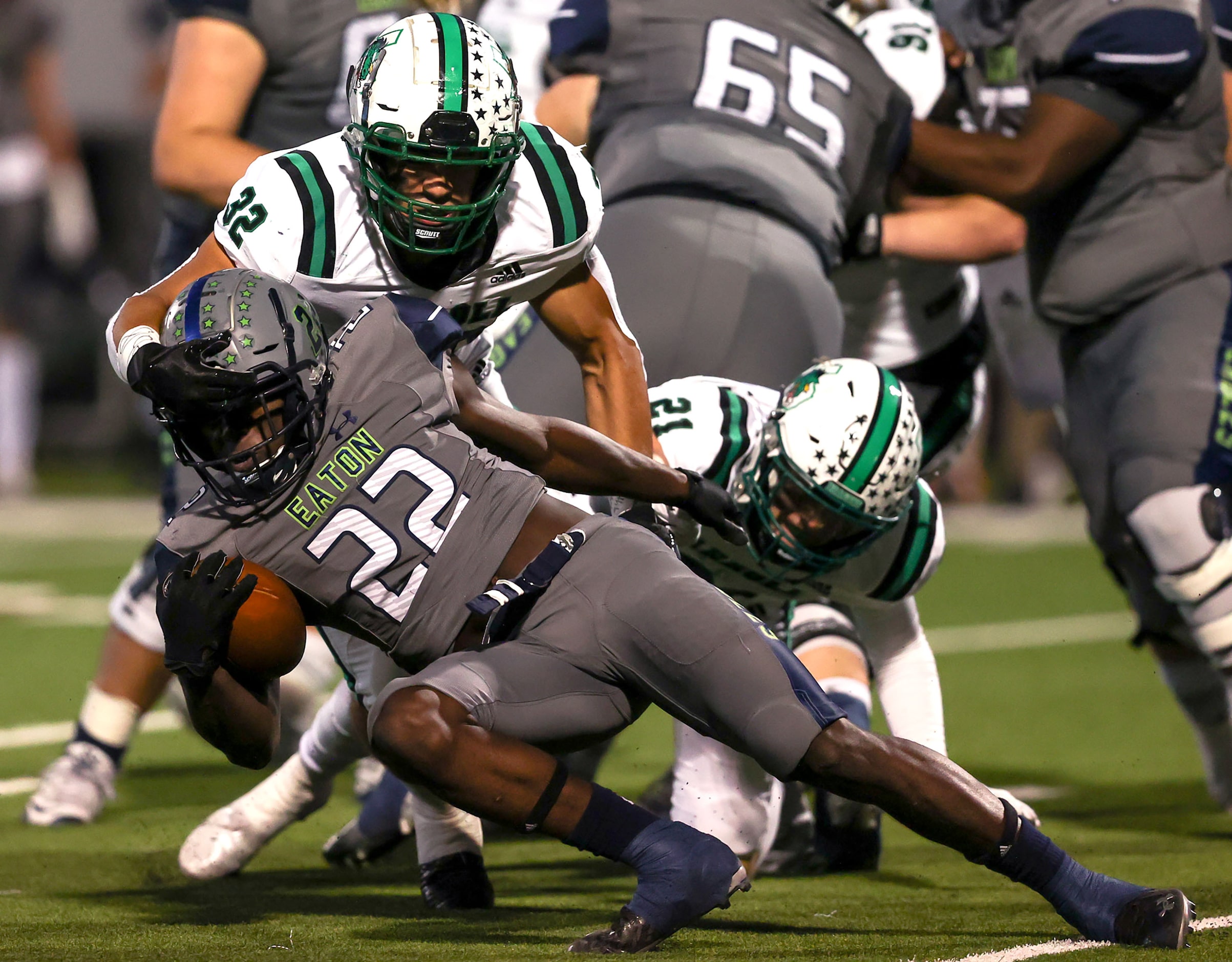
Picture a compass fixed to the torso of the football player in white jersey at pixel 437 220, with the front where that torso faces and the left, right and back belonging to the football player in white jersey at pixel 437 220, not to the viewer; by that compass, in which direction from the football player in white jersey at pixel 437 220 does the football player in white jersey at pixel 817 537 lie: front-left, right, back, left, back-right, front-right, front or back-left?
left

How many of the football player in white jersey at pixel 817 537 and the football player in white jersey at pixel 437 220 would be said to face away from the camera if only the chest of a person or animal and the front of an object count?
0

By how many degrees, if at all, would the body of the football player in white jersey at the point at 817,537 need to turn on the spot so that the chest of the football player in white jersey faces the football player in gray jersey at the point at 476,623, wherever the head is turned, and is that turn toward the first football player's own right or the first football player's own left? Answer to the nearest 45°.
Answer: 0° — they already face them

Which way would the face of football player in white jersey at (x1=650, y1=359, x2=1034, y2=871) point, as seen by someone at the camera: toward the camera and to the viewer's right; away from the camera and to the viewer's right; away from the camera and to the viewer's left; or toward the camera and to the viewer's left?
toward the camera and to the viewer's left

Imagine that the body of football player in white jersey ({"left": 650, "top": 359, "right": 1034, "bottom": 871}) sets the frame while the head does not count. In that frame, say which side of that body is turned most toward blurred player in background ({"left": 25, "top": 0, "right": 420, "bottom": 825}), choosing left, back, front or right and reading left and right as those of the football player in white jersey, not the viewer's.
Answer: right

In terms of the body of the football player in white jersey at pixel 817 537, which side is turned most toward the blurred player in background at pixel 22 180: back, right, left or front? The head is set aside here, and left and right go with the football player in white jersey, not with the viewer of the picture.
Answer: right

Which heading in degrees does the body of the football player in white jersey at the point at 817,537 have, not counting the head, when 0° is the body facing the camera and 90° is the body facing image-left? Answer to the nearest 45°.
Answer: approximately 45°

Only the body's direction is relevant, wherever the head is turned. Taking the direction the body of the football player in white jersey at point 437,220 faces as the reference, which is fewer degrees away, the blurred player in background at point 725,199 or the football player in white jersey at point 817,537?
the football player in white jersey

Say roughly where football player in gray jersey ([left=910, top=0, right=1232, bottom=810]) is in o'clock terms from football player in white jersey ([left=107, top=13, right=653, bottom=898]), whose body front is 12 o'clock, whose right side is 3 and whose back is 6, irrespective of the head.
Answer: The football player in gray jersey is roughly at 8 o'clock from the football player in white jersey.

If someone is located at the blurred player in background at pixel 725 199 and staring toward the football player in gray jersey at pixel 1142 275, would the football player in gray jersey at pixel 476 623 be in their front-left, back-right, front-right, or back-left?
back-right
